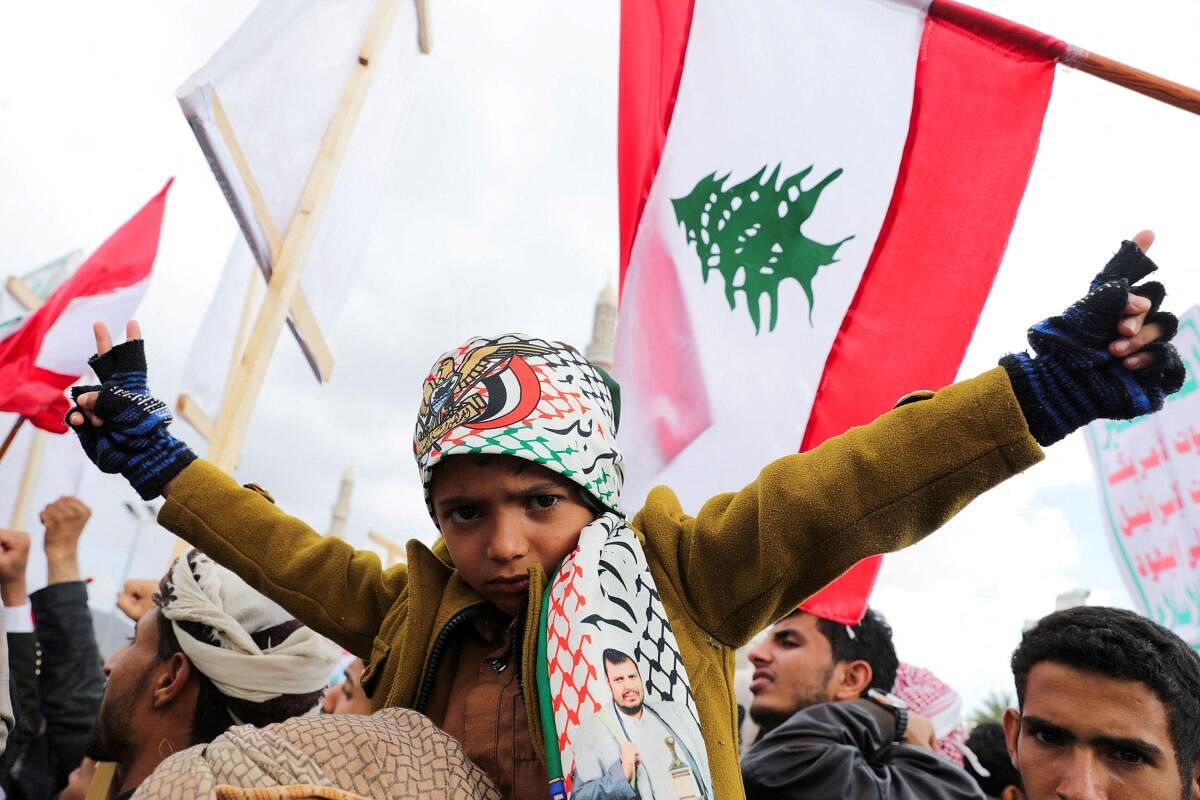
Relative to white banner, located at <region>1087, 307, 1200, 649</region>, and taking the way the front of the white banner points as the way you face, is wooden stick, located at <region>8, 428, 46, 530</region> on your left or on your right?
on your right

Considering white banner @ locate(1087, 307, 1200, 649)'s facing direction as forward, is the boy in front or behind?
in front

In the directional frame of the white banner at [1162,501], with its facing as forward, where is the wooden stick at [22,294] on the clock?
The wooden stick is roughly at 2 o'clock from the white banner.

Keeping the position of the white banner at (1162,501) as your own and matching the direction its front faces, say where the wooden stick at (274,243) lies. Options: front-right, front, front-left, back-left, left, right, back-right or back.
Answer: front-right

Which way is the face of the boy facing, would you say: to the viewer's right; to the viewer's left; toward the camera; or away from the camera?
toward the camera

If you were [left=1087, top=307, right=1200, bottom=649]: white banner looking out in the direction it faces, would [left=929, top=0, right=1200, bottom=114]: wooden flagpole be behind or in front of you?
in front

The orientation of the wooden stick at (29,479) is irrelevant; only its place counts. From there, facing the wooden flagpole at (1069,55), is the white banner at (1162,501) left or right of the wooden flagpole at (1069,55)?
left

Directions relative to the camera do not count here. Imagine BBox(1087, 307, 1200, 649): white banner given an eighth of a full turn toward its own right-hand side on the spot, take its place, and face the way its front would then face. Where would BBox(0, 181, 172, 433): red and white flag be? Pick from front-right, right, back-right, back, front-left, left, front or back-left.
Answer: front

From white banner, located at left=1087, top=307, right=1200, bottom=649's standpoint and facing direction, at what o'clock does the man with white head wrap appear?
The man with white head wrap is roughly at 1 o'clock from the white banner.

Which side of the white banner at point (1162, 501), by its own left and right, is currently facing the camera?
front

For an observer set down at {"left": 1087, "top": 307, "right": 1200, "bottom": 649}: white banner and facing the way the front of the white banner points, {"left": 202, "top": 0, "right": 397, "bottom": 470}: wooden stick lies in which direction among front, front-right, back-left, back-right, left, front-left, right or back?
front-right

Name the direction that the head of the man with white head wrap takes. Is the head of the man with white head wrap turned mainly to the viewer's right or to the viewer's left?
to the viewer's left
